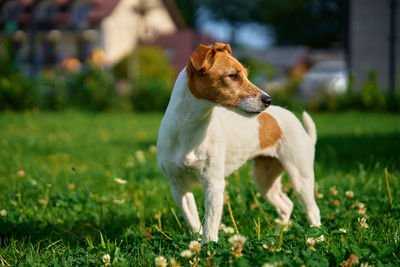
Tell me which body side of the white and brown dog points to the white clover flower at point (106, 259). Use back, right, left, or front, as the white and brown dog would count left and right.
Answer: front

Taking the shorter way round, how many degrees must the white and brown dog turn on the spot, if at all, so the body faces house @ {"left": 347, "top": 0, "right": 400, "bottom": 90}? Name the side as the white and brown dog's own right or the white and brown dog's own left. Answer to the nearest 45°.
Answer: approximately 135° to the white and brown dog's own right

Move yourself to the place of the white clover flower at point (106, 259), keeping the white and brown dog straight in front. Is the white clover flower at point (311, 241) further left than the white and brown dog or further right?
right

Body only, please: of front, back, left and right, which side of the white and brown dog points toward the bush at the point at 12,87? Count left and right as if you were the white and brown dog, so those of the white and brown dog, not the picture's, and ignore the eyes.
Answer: right

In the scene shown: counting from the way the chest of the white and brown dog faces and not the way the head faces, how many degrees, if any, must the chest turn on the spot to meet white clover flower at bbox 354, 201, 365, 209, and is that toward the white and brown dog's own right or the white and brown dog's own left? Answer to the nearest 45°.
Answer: approximately 180°

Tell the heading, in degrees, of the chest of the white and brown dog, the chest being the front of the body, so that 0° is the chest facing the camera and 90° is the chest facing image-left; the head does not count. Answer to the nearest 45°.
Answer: approximately 45°

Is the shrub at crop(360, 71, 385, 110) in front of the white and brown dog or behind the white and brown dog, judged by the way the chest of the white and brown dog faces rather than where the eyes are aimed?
behind

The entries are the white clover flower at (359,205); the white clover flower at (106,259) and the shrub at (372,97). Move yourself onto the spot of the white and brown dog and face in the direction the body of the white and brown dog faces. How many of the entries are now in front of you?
1
